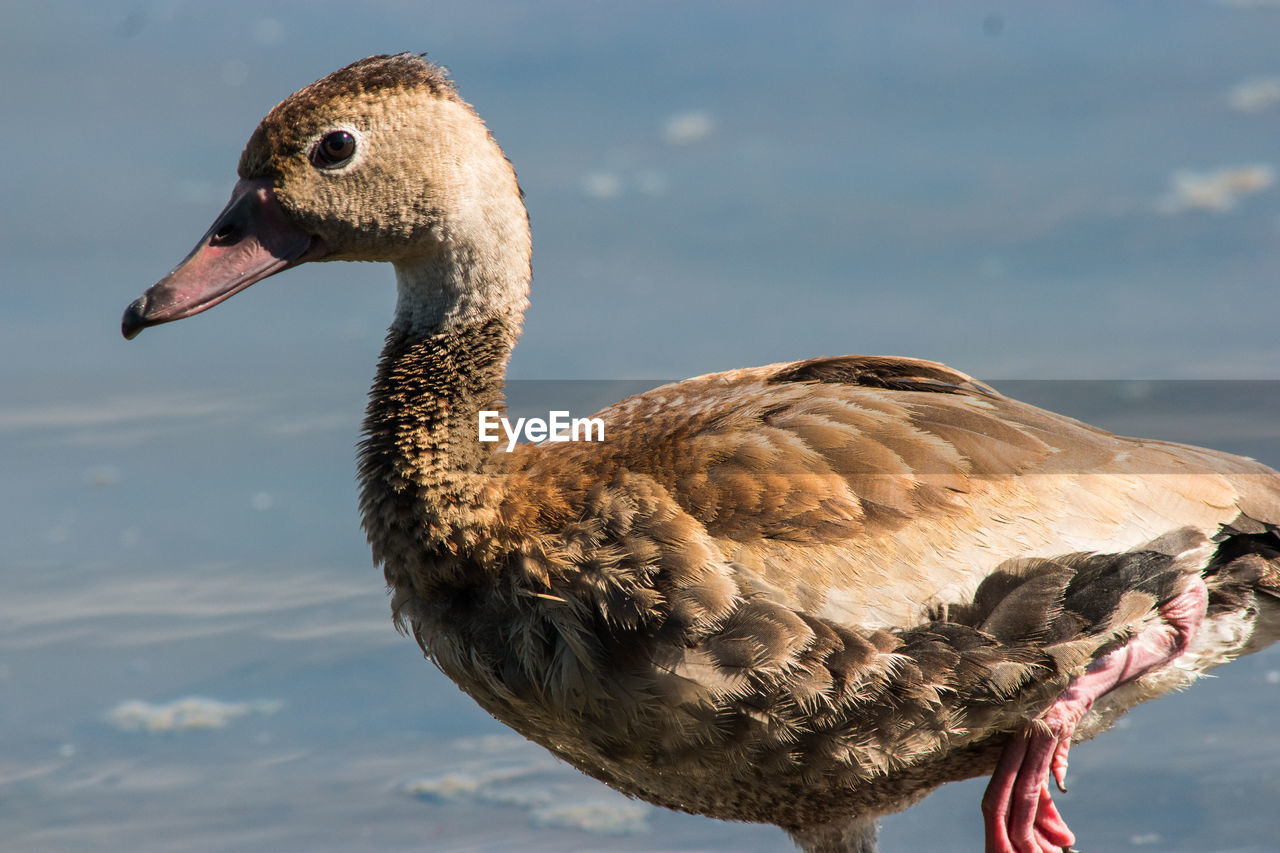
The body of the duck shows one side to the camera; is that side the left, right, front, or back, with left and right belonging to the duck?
left
